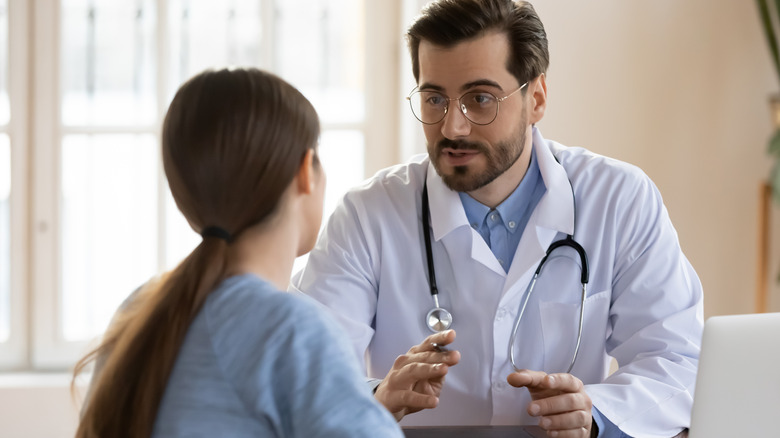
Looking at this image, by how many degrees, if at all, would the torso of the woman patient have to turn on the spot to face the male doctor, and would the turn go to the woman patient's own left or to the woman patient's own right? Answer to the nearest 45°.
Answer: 0° — they already face them

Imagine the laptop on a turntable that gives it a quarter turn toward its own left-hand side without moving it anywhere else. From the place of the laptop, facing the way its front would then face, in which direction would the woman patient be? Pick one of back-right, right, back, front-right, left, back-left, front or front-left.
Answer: front-left

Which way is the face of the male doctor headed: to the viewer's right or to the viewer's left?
to the viewer's left

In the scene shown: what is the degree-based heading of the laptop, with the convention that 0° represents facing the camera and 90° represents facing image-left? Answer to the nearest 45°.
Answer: approximately 180°

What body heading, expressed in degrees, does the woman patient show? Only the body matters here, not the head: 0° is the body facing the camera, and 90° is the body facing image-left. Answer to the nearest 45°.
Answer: approximately 225°

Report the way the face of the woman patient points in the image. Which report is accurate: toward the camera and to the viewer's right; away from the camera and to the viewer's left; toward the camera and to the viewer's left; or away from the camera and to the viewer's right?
away from the camera and to the viewer's right
